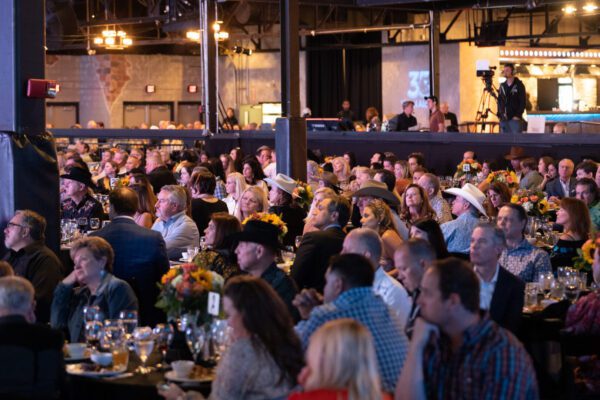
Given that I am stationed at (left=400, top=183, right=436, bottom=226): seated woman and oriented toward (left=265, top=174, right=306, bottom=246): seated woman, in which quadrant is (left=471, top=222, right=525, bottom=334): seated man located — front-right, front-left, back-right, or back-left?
back-left

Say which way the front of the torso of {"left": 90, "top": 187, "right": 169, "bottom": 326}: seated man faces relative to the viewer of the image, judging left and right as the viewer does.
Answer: facing away from the viewer

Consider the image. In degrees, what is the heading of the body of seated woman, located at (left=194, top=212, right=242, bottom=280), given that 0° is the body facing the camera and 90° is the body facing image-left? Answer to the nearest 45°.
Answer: approximately 90°

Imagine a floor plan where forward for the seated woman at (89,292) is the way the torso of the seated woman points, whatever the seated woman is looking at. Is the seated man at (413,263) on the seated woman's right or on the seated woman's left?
on the seated woman's left

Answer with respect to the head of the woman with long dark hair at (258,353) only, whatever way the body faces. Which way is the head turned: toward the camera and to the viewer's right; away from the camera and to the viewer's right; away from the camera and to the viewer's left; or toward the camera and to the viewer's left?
away from the camera and to the viewer's left
